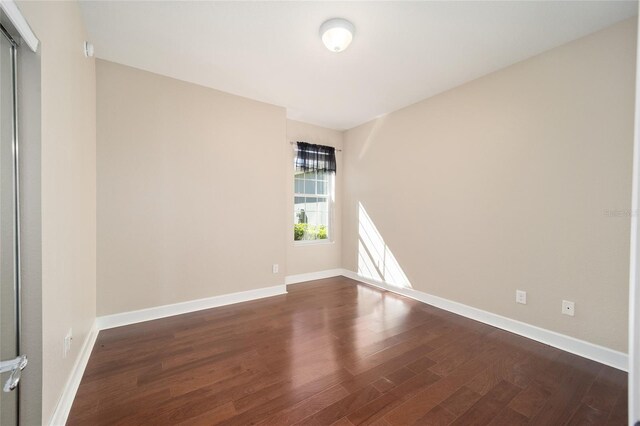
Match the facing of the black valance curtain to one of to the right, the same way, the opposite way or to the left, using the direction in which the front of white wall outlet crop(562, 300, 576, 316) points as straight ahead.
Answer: to the left

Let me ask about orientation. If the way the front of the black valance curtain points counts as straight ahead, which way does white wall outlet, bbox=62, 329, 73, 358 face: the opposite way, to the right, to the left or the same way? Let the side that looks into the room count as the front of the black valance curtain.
to the left

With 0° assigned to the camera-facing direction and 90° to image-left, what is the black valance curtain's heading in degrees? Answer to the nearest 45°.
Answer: approximately 315°

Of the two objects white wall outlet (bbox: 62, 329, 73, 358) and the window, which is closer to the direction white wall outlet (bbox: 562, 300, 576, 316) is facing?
the white wall outlet

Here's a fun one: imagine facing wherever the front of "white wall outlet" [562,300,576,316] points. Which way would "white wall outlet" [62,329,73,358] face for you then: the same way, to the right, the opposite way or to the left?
the opposite way

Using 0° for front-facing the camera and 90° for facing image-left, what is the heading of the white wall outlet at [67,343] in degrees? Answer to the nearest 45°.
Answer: approximately 270°

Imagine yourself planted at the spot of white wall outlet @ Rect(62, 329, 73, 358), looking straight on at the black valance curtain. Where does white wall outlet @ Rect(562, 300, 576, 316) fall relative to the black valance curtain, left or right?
right

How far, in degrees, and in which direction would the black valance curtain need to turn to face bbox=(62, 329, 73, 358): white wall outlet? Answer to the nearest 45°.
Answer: approximately 90° to its right

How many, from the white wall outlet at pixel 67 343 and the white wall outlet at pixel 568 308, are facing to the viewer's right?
1
